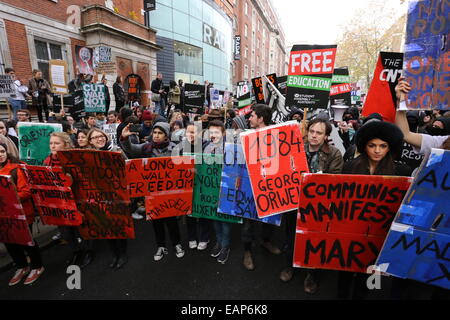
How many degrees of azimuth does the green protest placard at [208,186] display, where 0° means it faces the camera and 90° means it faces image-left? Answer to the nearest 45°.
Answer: approximately 0°

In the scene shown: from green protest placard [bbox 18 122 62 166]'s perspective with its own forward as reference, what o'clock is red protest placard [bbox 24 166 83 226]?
The red protest placard is roughly at 12 o'clock from the green protest placard.

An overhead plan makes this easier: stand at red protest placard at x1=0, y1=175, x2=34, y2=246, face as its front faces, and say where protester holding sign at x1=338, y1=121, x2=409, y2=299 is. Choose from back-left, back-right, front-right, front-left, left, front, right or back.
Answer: front-left

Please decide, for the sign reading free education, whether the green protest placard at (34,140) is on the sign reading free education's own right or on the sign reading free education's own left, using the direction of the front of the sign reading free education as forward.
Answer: on the sign reading free education's own right

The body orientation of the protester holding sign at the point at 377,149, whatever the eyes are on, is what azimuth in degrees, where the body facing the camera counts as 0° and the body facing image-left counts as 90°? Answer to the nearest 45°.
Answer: approximately 0°

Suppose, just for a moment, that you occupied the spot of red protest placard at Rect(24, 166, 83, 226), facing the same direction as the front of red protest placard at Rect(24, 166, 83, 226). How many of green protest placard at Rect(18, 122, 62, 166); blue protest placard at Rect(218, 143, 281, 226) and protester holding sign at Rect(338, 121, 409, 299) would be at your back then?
1

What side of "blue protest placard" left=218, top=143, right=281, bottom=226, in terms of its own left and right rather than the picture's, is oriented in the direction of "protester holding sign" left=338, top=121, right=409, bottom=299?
left

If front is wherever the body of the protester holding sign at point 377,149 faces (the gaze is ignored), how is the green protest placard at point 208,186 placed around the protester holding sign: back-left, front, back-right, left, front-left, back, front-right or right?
right
